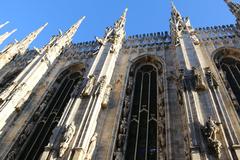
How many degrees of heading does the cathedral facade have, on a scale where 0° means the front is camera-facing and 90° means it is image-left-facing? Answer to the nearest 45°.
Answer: approximately 0°
